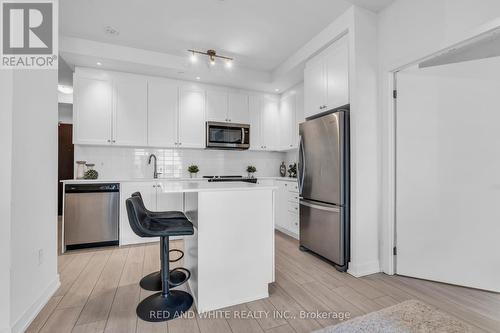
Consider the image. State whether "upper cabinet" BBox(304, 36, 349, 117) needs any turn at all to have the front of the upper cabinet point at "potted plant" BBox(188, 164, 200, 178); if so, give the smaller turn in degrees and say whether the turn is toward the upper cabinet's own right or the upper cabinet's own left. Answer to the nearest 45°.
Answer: approximately 45° to the upper cabinet's own right

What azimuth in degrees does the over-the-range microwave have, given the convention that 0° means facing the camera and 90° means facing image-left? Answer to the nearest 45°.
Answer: approximately 0°

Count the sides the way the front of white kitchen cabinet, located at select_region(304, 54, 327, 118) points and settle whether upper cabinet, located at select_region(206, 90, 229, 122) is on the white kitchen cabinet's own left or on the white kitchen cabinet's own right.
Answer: on the white kitchen cabinet's own right

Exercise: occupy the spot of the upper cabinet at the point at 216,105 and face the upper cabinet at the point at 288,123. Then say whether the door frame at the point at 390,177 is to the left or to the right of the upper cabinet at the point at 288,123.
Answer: right

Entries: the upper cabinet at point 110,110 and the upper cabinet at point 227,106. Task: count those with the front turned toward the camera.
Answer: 2

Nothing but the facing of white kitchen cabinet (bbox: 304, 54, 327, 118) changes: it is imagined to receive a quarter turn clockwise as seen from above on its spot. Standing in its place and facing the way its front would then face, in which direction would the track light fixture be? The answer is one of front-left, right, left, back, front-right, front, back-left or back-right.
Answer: front-left
